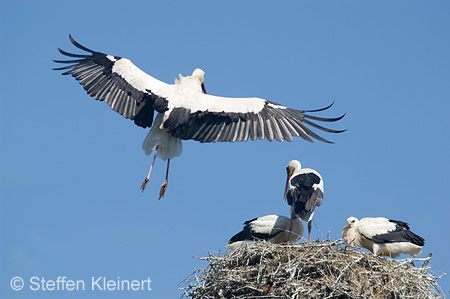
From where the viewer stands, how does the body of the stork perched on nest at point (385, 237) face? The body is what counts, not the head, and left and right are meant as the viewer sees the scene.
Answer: facing to the left of the viewer

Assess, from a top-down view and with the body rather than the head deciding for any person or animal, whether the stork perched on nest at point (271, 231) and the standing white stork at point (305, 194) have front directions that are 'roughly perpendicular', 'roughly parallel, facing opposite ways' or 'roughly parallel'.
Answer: roughly perpendicular

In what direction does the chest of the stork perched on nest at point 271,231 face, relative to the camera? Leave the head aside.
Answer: to the viewer's right

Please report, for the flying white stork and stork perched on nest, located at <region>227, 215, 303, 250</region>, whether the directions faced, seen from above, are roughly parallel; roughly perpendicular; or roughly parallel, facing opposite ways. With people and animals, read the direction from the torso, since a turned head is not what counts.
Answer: roughly perpendicular
